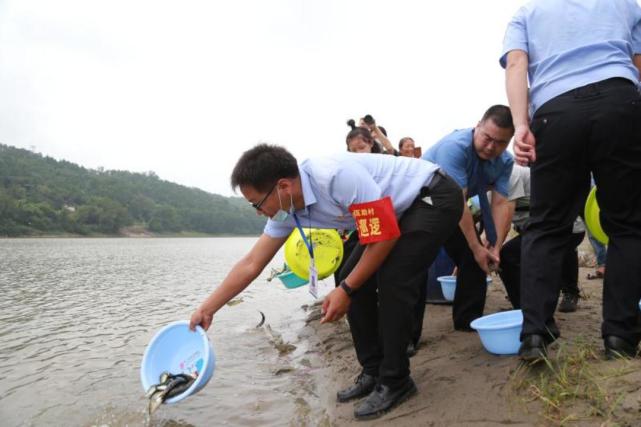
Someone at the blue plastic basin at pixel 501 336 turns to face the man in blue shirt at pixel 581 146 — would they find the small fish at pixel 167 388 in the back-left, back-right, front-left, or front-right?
back-right

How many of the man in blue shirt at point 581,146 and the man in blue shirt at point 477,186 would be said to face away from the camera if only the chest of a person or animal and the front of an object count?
1

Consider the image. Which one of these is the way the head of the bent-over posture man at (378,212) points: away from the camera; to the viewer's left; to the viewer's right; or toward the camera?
to the viewer's left

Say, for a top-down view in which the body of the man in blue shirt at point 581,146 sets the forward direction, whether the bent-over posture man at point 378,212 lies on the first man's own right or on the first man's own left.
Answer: on the first man's own left

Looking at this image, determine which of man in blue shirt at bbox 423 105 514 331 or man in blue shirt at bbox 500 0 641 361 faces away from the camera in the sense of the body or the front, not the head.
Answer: man in blue shirt at bbox 500 0 641 361

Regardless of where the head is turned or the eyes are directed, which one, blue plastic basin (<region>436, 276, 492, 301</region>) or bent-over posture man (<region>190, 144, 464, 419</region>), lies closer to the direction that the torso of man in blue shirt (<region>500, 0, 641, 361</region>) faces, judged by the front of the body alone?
the blue plastic basin

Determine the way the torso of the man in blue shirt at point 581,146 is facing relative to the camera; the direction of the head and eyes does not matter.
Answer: away from the camera
